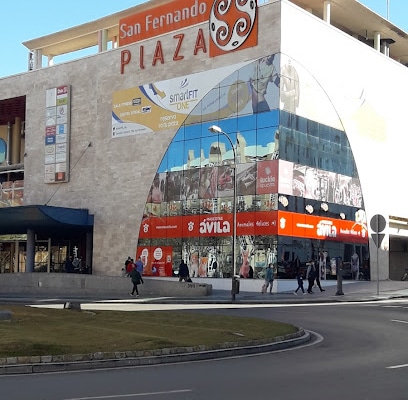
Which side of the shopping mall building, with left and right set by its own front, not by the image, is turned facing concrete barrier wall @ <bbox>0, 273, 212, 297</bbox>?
front

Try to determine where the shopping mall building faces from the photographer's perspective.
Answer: facing the viewer and to the left of the viewer

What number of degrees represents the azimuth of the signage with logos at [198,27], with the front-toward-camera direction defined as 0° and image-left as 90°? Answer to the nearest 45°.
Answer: approximately 45°
